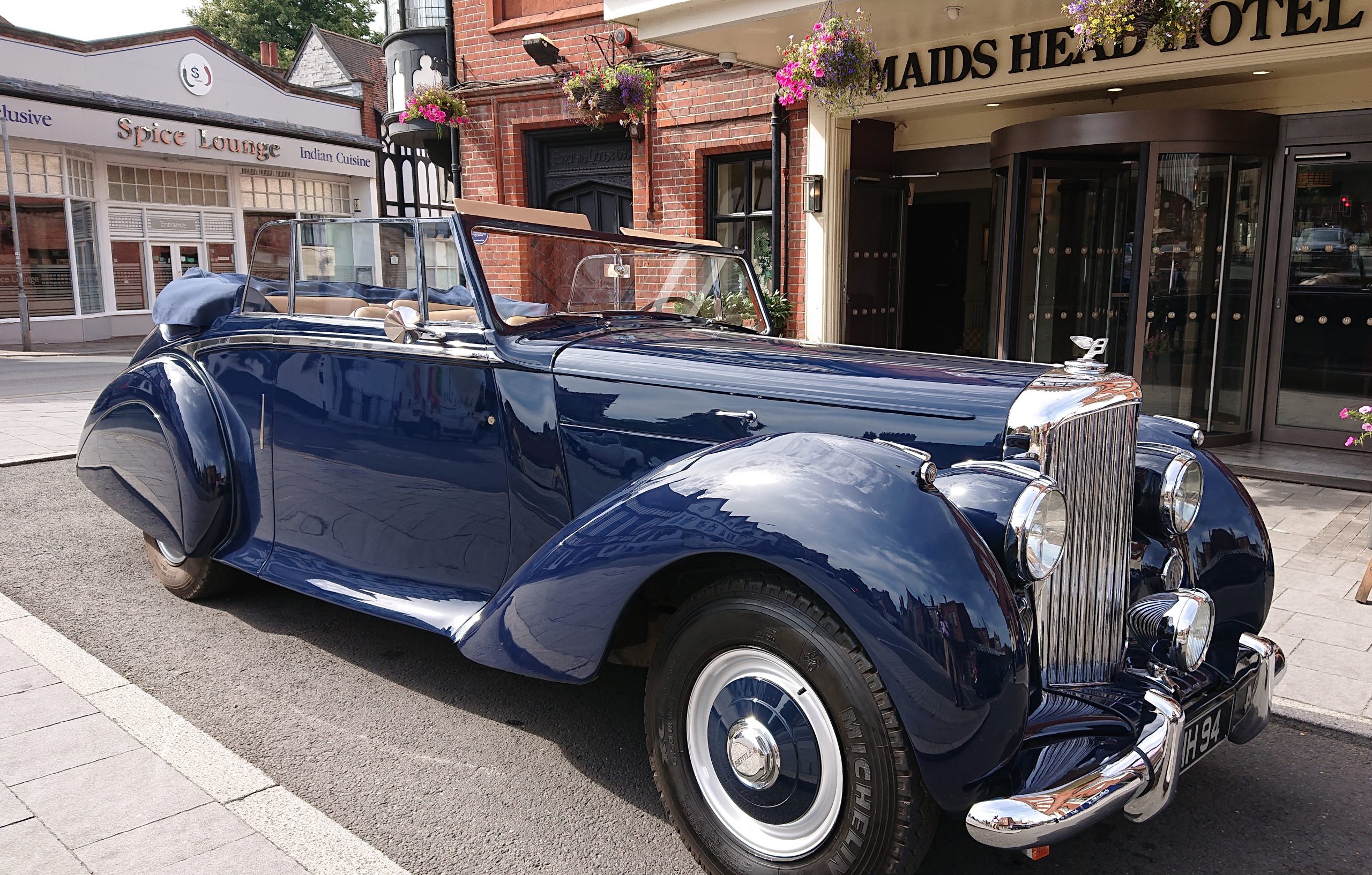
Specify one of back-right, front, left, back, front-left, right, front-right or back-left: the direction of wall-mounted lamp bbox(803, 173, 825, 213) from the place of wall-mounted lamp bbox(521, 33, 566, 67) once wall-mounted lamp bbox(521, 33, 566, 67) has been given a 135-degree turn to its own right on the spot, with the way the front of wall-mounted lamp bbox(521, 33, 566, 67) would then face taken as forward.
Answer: back-right

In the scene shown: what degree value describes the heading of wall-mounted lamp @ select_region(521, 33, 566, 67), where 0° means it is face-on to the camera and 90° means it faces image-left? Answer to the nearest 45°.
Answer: approximately 45°

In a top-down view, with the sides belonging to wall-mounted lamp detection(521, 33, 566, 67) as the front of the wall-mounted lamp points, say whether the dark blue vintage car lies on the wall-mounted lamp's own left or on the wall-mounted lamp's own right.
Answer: on the wall-mounted lamp's own left

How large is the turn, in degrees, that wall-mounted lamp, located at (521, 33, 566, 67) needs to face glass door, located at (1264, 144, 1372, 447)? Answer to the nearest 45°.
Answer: approximately 90° to its left

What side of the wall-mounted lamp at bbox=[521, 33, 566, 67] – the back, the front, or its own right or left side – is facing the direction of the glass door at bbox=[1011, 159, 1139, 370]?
left

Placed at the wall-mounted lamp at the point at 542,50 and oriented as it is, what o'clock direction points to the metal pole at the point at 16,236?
The metal pole is roughly at 3 o'clock from the wall-mounted lamp.

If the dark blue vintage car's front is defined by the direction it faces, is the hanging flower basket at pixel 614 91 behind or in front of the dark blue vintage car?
behind

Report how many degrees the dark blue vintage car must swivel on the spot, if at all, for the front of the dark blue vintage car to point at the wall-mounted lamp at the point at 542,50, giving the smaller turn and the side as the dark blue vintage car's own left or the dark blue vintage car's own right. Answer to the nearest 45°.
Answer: approximately 135° to the dark blue vintage car's own left

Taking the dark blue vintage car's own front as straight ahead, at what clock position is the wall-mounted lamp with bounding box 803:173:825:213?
The wall-mounted lamp is roughly at 8 o'clock from the dark blue vintage car.

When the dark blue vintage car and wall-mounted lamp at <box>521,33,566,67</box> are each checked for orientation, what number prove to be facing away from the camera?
0

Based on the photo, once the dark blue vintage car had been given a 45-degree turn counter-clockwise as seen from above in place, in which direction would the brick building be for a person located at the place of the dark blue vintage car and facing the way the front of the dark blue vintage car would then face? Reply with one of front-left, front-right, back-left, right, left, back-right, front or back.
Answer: left

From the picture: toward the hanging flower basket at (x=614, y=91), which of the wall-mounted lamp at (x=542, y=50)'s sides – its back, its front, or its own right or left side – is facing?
left

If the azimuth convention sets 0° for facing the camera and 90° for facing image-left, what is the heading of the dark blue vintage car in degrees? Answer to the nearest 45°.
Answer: approximately 315°

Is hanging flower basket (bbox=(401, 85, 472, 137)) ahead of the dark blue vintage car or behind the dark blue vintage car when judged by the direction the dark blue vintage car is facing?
behind

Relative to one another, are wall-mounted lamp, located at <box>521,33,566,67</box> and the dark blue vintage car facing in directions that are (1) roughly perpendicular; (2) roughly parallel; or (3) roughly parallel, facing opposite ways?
roughly perpendicular

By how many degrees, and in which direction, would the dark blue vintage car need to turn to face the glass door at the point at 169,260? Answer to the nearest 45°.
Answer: approximately 180°
